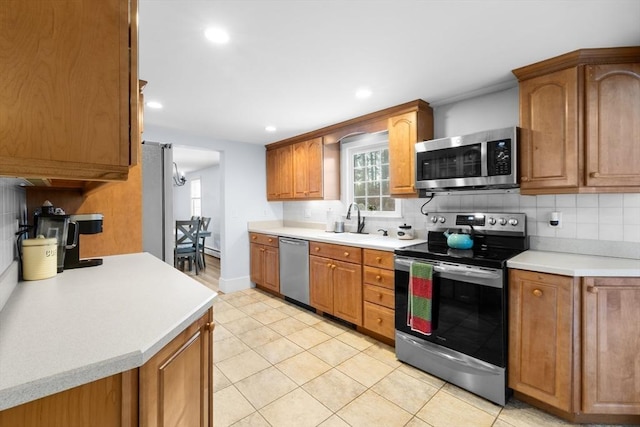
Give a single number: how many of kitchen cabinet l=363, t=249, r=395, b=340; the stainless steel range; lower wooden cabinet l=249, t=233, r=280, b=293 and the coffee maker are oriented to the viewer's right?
1

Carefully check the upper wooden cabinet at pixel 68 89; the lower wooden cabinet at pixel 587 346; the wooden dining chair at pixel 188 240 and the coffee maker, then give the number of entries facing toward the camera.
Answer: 1

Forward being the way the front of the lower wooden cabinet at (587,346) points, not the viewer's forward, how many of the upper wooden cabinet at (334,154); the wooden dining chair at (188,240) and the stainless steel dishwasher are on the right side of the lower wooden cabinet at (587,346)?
3

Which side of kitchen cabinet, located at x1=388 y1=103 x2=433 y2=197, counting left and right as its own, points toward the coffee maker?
front

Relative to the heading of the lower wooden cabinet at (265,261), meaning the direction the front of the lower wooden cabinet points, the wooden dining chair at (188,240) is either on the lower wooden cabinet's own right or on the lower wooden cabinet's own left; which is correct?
on the lower wooden cabinet's own right

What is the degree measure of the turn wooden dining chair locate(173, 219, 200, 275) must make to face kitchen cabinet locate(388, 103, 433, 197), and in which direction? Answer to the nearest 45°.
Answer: approximately 90° to its right

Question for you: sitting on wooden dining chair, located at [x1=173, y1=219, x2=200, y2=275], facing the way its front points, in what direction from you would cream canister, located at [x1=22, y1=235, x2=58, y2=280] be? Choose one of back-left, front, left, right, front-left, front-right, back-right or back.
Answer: back-right

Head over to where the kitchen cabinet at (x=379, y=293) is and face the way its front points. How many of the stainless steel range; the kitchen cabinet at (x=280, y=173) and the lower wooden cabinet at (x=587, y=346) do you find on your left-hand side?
2

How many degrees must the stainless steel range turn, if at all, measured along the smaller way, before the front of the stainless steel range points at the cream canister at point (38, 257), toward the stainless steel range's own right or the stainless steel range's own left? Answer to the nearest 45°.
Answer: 0° — it already faces it

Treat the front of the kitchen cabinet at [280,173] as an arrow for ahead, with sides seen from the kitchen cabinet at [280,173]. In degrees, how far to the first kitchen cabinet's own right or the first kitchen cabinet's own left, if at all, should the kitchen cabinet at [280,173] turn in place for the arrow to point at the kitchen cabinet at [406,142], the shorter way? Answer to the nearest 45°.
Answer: approximately 90° to the first kitchen cabinet's own left

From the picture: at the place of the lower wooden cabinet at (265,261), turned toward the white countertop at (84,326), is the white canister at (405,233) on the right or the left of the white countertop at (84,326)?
left

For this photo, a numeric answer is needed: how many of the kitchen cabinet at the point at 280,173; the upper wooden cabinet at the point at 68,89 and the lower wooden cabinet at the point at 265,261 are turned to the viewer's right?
1

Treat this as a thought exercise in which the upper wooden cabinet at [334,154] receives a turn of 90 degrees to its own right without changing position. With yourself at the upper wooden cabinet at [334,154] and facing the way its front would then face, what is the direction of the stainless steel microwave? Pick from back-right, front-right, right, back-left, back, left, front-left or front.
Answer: back

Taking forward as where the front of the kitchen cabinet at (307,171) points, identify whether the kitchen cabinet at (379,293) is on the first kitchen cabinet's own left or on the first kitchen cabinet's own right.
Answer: on the first kitchen cabinet's own left
